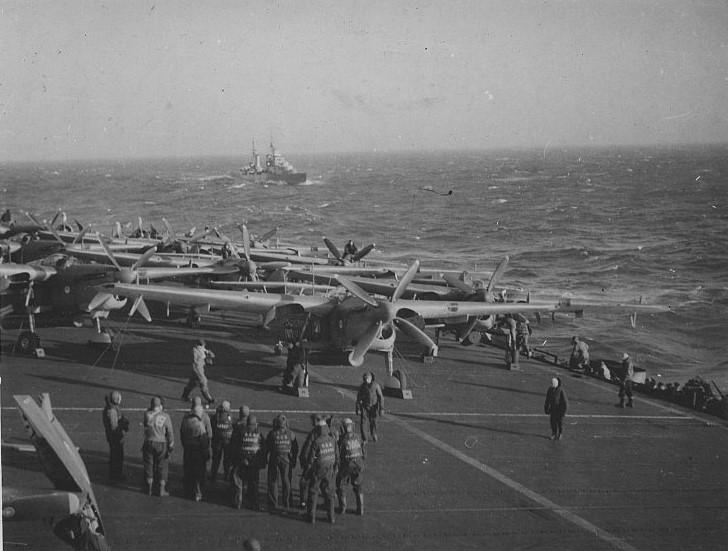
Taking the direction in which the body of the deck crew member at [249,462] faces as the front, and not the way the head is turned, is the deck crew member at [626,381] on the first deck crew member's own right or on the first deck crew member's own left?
on the first deck crew member's own right

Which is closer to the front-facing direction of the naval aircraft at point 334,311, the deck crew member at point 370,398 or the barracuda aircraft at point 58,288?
the deck crew member

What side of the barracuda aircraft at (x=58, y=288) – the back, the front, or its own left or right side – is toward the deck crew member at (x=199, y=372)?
front

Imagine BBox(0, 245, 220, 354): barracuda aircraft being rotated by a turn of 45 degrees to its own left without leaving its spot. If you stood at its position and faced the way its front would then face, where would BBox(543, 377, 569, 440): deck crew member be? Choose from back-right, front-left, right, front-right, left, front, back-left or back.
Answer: front-right

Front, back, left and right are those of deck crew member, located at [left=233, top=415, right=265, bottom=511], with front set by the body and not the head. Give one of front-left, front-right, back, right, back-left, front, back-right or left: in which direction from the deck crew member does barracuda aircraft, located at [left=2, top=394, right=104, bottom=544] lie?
back-left

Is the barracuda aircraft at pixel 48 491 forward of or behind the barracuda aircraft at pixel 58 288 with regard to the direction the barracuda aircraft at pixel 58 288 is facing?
forward

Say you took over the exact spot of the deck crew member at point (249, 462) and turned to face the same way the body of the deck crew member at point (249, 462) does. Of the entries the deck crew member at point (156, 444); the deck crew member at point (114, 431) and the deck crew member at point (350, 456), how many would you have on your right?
1

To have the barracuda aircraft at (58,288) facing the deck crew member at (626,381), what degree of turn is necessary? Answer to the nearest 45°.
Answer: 0° — it already faces them

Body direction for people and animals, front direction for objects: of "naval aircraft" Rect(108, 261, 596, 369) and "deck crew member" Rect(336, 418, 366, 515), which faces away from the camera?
the deck crew member

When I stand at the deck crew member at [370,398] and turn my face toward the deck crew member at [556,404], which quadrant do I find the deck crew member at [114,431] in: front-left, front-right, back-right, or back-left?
back-right

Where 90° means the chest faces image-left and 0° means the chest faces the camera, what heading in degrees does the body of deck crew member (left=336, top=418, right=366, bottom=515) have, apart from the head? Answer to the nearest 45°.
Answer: approximately 180°

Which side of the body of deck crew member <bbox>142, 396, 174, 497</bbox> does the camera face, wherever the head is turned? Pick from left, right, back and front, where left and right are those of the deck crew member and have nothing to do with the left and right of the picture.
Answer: back

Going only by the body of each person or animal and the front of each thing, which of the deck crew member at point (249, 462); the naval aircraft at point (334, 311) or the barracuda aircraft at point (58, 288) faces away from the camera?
the deck crew member

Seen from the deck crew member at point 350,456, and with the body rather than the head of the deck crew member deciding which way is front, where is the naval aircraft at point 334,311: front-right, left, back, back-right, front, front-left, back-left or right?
front

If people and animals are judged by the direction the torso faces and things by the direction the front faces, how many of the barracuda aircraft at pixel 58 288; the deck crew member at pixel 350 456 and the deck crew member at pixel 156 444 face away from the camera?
2

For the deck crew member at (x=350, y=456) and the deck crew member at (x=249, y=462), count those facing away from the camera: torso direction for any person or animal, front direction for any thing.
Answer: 2

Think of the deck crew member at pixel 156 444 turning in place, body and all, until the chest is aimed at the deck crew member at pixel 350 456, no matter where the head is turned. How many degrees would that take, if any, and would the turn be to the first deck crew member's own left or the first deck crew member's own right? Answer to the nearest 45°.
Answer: approximately 90° to the first deck crew member's own right

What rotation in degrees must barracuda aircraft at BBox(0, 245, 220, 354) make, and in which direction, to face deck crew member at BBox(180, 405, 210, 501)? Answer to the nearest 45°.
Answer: approximately 45° to its right

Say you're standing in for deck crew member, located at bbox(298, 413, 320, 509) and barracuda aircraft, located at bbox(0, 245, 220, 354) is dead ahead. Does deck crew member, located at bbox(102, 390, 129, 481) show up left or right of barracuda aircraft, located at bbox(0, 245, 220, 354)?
left
